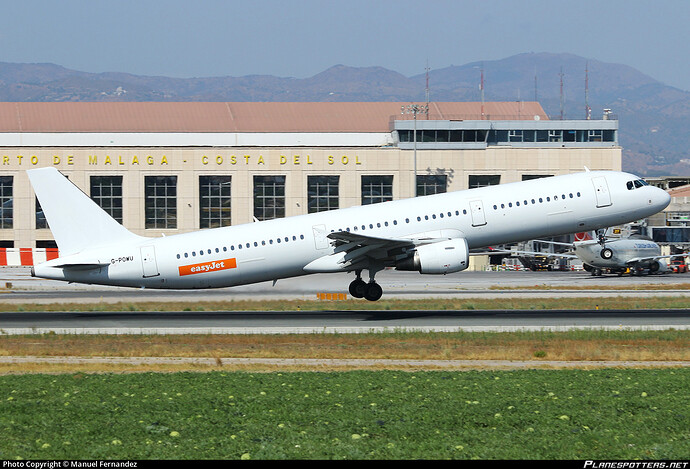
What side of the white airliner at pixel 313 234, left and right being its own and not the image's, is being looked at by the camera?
right
